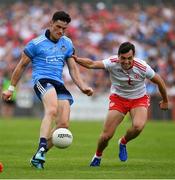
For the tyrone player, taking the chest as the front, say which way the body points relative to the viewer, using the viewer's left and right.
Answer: facing the viewer
